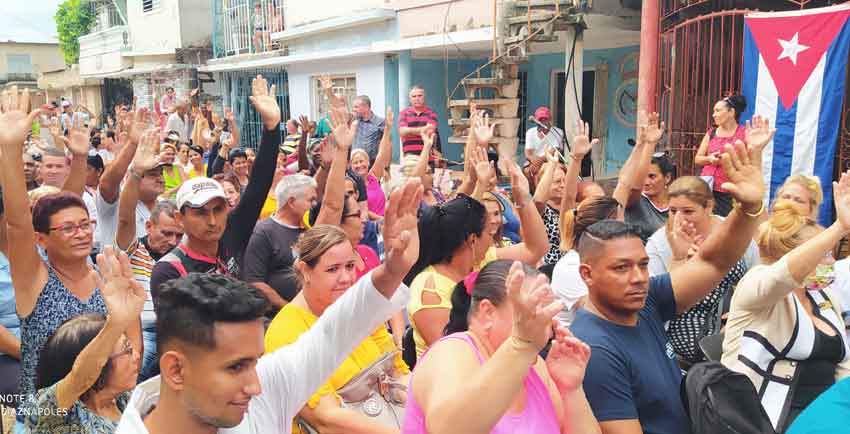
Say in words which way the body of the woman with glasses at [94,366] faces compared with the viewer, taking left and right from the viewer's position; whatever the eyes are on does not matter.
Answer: facing to the right of the viewer

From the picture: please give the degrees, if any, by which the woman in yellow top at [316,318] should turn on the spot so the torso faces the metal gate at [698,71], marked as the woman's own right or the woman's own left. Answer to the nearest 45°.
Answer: approximately 90° to the woman's own left
